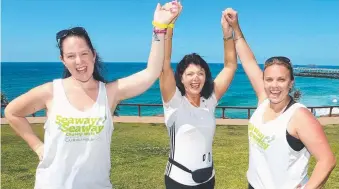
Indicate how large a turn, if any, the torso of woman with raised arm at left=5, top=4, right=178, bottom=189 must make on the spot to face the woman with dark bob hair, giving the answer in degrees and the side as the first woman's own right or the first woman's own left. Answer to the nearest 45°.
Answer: approximately 135° to the first woman's own left

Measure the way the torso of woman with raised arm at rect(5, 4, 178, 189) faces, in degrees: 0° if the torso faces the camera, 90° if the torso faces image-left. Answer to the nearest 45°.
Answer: approximately 0°

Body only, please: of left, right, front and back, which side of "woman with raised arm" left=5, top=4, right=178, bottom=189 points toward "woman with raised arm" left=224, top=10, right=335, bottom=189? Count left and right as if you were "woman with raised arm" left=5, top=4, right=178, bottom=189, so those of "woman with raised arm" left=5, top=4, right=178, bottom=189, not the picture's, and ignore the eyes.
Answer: left

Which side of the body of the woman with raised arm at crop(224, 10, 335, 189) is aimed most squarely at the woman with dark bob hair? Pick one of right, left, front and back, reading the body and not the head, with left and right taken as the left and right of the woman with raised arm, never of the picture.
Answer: right
